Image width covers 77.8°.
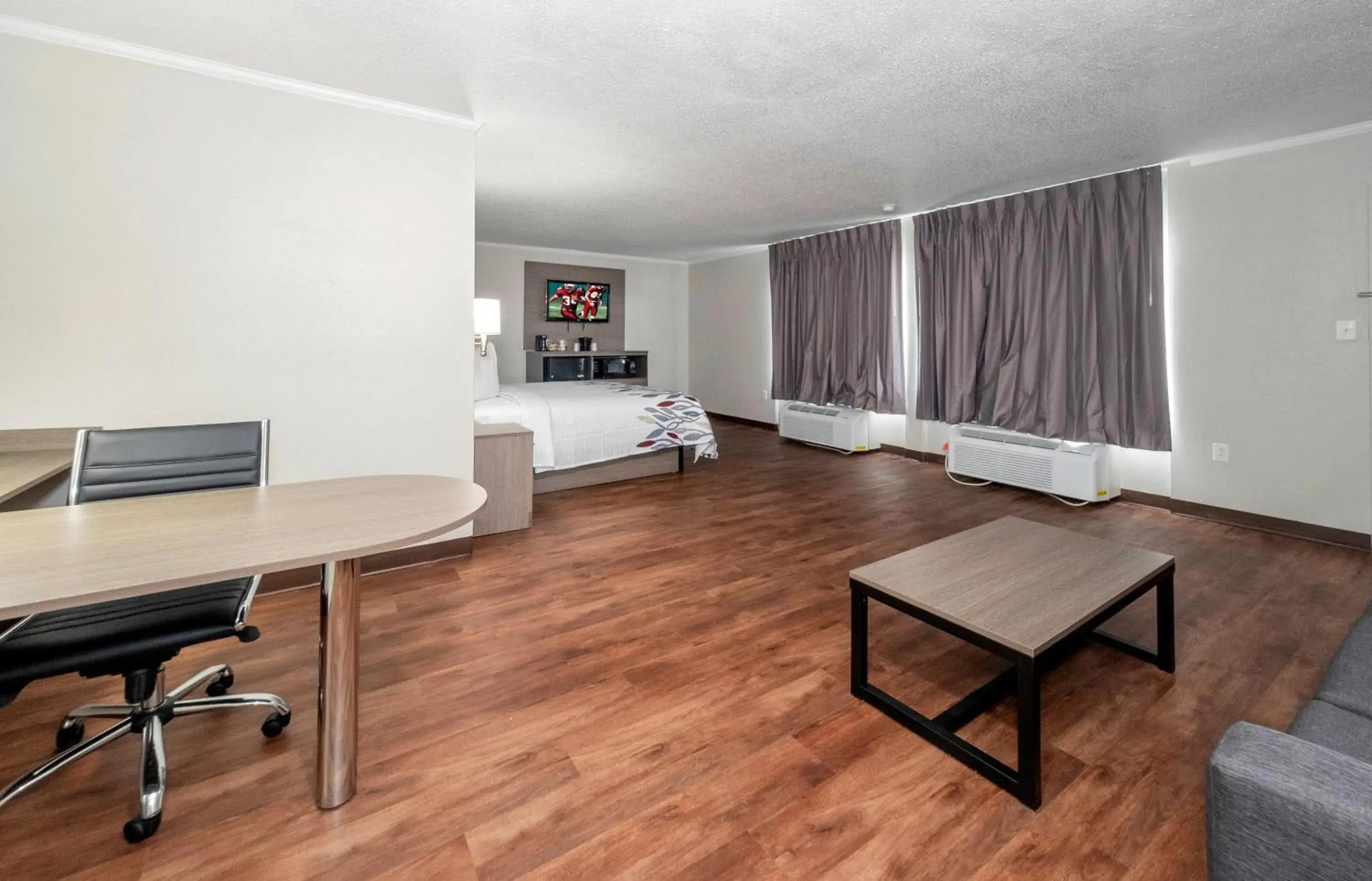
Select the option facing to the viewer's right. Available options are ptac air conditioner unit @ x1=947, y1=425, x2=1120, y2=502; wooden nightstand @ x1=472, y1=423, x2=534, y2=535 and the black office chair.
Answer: the wooden nightstand

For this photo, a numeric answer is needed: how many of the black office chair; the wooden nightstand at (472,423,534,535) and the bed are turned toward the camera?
1

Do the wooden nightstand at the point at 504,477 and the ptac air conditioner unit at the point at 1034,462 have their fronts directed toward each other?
yes

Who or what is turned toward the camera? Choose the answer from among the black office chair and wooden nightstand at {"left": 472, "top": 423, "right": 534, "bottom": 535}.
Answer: the black office chair

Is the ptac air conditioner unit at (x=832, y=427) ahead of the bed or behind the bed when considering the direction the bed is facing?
ahead

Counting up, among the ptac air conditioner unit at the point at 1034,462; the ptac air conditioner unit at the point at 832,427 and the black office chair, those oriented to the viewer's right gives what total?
0

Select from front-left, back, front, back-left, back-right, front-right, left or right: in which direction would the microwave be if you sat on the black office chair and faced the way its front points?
back-left

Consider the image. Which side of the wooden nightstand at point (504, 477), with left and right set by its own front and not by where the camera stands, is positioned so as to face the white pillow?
left

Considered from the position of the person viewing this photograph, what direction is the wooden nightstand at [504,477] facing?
facing to the right of the viewer

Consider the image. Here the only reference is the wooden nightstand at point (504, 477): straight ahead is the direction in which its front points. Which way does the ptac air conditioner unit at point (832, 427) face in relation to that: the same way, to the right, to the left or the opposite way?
the opposite way

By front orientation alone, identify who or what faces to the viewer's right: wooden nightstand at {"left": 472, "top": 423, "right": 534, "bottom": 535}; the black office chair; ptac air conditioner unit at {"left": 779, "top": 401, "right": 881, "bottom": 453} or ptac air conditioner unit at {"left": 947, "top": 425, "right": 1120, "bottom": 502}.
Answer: the wooden nightstand
